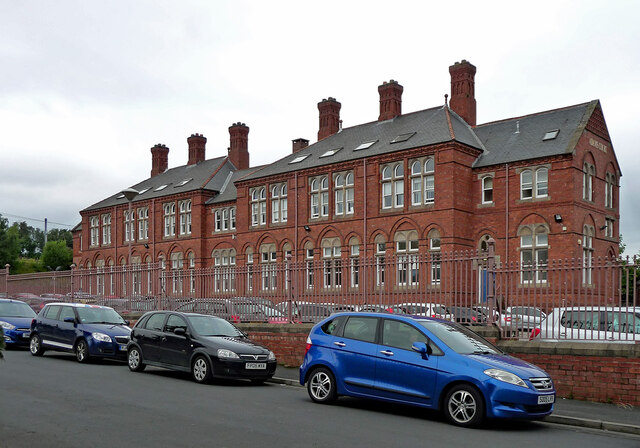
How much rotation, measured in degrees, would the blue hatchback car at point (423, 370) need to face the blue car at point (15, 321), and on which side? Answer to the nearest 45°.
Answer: approximately 180°

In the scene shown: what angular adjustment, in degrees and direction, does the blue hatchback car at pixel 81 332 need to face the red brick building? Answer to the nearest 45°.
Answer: approximately 90° to its left

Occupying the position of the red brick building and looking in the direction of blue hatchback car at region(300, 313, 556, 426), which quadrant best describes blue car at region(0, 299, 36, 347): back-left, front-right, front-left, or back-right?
front-right

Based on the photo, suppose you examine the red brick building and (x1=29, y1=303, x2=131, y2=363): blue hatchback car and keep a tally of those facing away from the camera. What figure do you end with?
0

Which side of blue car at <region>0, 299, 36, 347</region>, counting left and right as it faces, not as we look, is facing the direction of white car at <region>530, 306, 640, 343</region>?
front

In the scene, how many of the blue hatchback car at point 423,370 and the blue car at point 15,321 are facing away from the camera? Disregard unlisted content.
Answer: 0

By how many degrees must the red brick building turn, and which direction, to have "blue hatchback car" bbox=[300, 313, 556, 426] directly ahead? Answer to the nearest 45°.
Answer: approximately 45° to its left

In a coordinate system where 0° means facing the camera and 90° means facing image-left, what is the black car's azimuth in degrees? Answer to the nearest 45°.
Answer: approximately 315°

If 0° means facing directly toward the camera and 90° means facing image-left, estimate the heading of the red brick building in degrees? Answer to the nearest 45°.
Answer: approximately 45°

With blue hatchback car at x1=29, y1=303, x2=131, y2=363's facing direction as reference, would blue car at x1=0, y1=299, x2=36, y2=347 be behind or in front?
behind

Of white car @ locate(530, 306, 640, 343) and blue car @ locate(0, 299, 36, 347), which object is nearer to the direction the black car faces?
the white car

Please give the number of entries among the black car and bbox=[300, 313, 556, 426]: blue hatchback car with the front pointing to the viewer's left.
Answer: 0

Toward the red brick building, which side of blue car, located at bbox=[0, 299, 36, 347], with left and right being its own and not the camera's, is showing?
left

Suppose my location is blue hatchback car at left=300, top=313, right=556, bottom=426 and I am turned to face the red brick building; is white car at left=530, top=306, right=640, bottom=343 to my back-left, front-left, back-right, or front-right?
front-right
